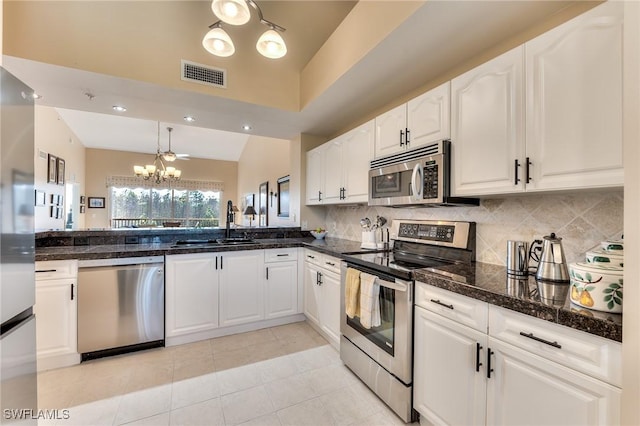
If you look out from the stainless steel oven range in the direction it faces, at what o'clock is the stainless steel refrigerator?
The stainless steel refrigerator is roughly at 12 o'clock from the stainless steel oven range.

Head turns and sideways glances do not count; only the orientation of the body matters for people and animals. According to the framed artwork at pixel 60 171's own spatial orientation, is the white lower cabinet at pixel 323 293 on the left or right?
on its right

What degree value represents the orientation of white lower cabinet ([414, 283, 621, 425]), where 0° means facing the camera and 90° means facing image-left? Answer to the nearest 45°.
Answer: approximately 45°

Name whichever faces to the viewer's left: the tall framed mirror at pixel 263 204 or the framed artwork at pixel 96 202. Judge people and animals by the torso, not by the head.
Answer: the tall framed mirror at pixel 263 204

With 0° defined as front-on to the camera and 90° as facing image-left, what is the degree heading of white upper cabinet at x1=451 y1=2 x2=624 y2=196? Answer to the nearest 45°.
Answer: approximately 45°

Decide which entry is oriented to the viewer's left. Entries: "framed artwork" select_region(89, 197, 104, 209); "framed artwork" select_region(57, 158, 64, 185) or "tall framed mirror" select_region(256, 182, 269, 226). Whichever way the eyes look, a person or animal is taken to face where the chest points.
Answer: "tall framed mirror" select_region(256, 182, 269, 226)
